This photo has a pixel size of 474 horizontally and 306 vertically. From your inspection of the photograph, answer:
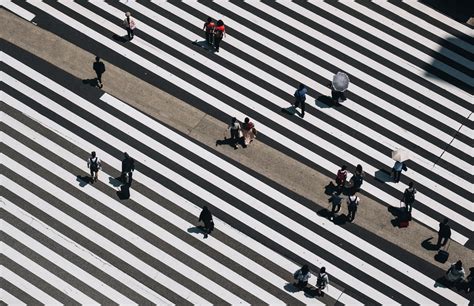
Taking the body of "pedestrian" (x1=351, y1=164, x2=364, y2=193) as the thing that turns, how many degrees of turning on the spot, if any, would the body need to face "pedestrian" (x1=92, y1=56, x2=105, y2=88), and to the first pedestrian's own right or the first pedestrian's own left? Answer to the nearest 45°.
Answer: approximately 135° to the first pedestrian's own left

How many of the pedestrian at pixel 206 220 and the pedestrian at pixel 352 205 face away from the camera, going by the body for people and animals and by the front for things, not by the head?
2

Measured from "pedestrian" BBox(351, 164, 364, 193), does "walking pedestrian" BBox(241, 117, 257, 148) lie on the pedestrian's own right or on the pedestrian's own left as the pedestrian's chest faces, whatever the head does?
on the pedestrian's own left

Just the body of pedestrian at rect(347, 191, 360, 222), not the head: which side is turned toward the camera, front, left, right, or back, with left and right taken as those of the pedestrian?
back

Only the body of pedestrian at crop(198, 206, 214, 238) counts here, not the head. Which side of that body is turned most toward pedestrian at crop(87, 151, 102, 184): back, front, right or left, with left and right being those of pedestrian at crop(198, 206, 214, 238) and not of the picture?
left

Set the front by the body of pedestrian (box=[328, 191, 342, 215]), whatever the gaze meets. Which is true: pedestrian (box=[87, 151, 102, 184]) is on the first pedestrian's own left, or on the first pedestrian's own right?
on the first pedestrian's own left
